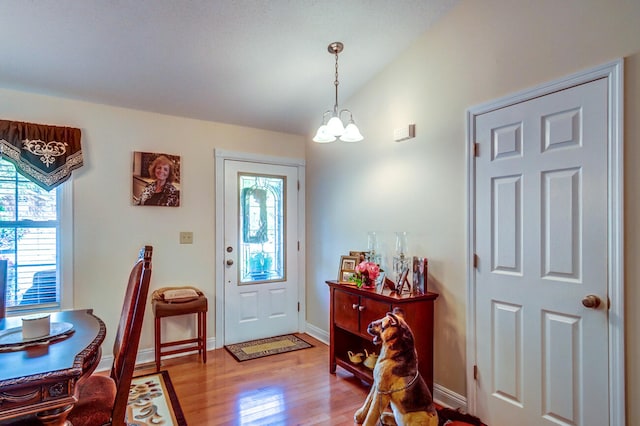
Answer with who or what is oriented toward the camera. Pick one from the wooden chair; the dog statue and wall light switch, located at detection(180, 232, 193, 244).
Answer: the wall light switch

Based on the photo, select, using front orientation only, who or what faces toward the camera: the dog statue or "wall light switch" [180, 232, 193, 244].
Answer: the wall light switch

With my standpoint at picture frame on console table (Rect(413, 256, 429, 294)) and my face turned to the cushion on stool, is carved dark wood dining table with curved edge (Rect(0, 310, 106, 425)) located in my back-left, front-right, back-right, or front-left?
front-left

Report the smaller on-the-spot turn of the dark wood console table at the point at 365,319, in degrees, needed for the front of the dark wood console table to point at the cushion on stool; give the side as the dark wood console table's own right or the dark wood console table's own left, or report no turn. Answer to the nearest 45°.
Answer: approximately 45° to the dark wood console table's own right

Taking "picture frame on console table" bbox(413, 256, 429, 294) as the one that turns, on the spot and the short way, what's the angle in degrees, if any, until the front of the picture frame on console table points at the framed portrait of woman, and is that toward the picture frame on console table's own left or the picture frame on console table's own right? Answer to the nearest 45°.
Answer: approximately 45° to the picture frame on console table's own right

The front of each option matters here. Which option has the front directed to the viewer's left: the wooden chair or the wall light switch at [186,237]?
the wooden chair

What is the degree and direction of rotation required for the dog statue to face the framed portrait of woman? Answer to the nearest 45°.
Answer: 0° — it already faces it

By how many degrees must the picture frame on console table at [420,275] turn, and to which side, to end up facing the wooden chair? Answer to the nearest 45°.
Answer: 0° — it already faces it

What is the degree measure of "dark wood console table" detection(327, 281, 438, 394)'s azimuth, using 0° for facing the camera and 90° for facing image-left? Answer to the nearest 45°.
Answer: approximately 45°

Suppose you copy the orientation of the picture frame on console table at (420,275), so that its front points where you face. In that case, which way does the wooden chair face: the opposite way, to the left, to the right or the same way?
the same way

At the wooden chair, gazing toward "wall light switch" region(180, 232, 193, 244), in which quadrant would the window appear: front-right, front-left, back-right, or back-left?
front-left

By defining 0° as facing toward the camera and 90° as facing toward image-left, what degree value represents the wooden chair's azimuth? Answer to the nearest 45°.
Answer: approximately 90°

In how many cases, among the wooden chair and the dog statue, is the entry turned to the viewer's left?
2

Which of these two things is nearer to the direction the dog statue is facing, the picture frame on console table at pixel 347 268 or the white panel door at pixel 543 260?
the picture frame on console table

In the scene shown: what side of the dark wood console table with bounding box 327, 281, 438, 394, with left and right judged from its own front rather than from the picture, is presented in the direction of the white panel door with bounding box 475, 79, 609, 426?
left

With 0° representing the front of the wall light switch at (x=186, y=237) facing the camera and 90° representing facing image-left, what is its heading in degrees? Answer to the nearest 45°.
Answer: approximately 0°

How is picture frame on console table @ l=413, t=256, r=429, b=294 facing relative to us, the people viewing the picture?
facing the viewer and to the left of the viewer

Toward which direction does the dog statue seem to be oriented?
to the viewer's left

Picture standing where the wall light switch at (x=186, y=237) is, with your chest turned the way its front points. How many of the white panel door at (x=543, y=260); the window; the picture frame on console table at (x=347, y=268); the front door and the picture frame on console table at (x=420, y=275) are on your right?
1
